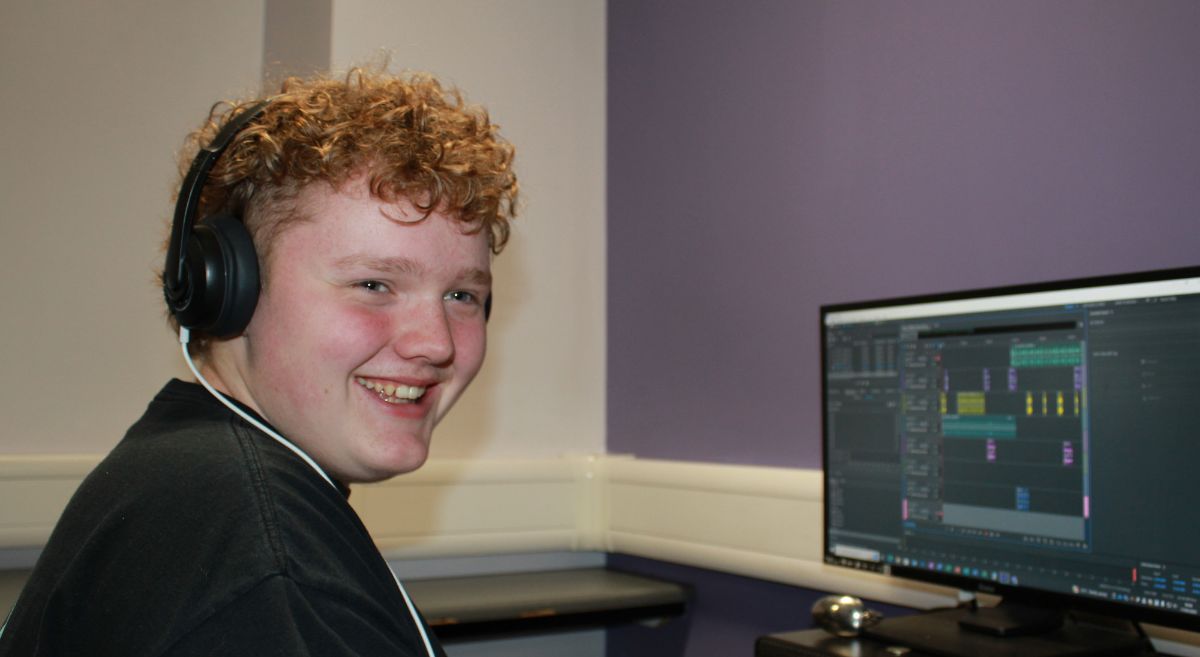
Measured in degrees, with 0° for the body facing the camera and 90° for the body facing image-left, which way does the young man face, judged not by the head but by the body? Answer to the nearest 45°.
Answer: approximately 270°

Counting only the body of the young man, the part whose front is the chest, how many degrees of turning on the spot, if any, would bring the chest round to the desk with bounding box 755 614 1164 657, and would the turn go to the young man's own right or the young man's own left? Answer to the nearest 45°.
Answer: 0° — they already face it

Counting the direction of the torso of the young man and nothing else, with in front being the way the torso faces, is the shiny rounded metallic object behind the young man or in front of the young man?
in front
